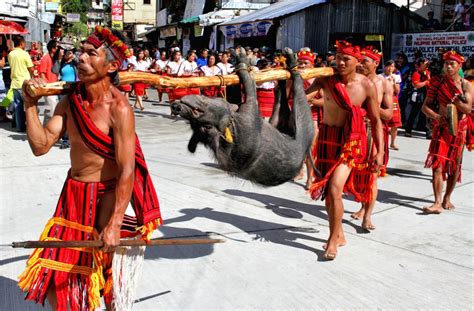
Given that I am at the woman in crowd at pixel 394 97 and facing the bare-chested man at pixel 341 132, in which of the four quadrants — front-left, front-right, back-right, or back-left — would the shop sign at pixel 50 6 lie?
back-right

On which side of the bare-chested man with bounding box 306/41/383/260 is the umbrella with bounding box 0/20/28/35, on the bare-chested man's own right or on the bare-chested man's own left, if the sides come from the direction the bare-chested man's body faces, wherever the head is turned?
on the bare-chested man's own right

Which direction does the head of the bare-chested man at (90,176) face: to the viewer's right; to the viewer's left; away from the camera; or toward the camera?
to the viewer's left

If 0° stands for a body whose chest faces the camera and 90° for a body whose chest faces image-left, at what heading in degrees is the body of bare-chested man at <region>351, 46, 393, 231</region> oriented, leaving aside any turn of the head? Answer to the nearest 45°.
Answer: approximately 45°

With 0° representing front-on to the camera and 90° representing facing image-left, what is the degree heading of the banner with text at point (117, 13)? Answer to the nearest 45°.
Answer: approximately 0°

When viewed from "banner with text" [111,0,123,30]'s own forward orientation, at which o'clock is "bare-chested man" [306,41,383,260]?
The bare-chested man is roughly at 12 o'clock from the banner with text.
